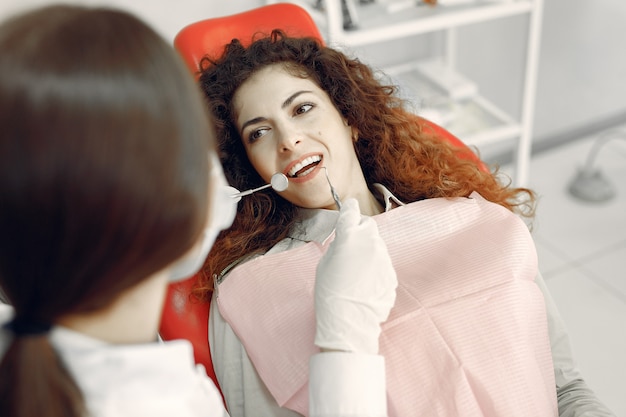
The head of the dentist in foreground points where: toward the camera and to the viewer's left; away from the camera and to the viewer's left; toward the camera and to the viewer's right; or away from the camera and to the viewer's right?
away from the camera and to the viewer's right

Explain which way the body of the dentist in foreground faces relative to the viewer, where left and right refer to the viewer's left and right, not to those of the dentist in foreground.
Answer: facing away from the viewer and to the right of the viewer

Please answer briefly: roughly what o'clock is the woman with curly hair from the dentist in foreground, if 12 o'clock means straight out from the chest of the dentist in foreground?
The woman with curly hair is roughly at 12 o'clock from the dentist in foreground.

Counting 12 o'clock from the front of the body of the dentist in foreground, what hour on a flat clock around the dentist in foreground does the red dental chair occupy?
The red dental chair is roughly at 11 o'clock from the dentist in foreground.
